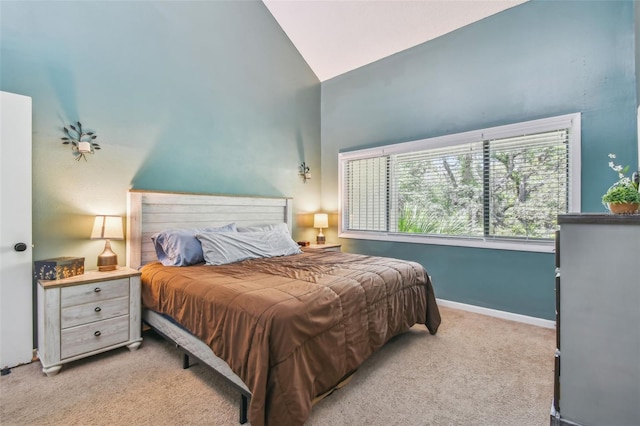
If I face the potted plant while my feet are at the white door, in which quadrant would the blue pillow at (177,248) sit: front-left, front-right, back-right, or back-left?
front-left

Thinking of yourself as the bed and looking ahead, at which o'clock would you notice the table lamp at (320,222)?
The table lamp is roughly at 8 o'clock from the bed.

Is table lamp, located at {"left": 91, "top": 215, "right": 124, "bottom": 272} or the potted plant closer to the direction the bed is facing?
the potted plant

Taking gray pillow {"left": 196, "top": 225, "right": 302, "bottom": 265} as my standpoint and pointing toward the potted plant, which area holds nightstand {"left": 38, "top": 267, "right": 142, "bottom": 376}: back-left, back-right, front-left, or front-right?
back-right

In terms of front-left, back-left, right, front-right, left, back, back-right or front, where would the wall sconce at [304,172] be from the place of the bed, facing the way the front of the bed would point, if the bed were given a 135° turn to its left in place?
front

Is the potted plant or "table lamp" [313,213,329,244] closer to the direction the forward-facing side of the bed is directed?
the potted plant

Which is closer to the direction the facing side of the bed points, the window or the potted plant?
the potted plant

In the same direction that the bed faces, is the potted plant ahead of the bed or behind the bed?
ahead

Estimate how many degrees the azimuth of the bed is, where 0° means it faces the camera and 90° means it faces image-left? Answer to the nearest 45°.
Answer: approximately 315°

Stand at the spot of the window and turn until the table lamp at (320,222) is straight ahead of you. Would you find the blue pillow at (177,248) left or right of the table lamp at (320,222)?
left
